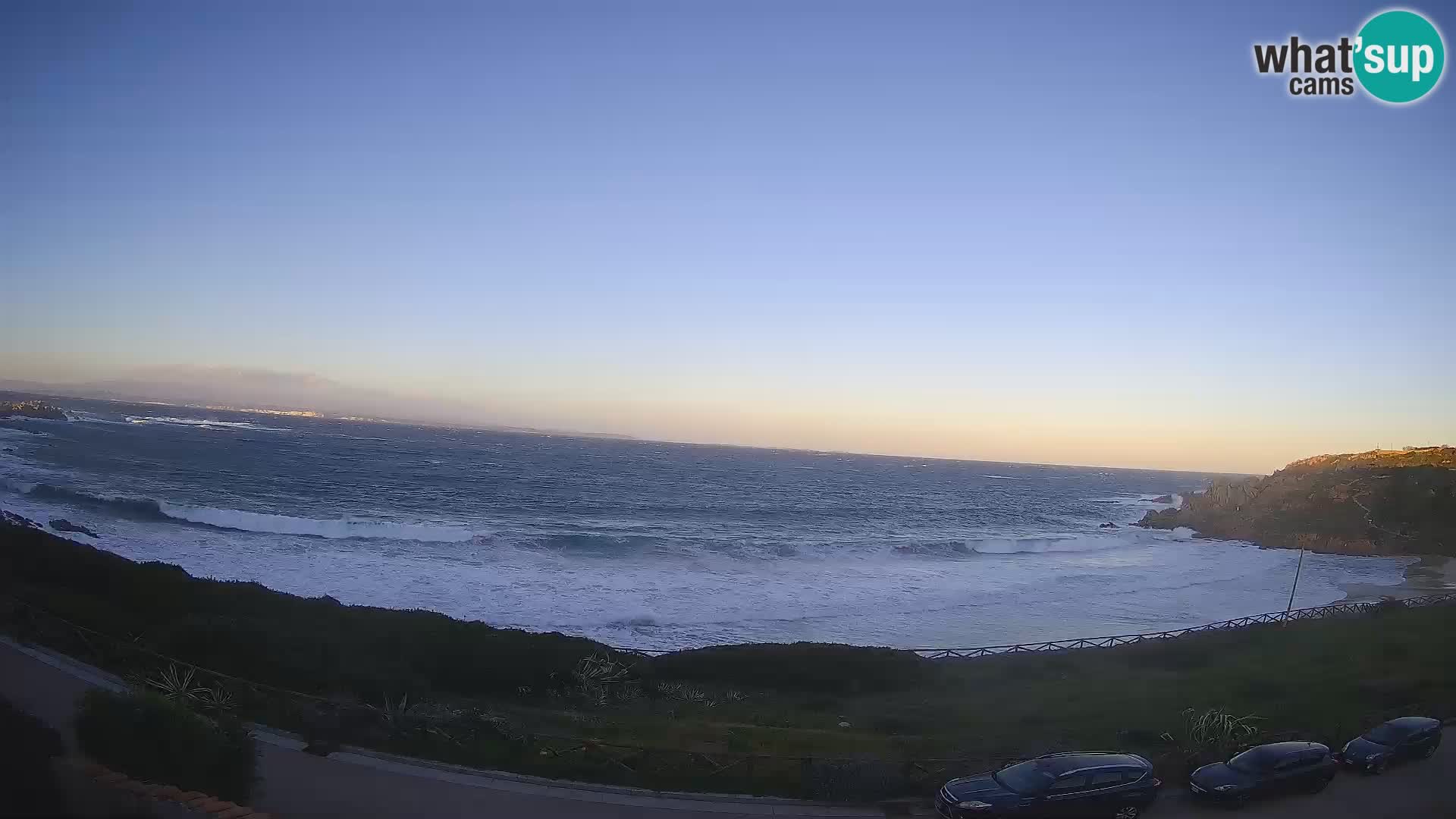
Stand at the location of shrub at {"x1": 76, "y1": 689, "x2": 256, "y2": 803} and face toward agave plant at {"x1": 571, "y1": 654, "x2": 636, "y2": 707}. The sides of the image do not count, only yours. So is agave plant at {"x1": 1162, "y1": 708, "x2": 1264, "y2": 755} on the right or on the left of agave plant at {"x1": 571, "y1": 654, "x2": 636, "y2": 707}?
right

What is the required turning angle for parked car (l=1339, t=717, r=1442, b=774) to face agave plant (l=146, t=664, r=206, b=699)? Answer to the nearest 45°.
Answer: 0° — it already faces it

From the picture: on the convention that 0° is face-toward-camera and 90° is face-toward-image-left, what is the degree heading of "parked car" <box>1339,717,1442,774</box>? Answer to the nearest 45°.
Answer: approximately 45°

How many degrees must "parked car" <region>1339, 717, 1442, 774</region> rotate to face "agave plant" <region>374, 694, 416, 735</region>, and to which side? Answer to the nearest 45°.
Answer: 0° — it already faces it

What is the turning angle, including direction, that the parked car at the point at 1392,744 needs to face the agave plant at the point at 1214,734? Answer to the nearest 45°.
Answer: approximately 45° to its right

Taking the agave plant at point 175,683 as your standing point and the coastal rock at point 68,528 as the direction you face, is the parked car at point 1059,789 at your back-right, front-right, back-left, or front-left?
back-right
